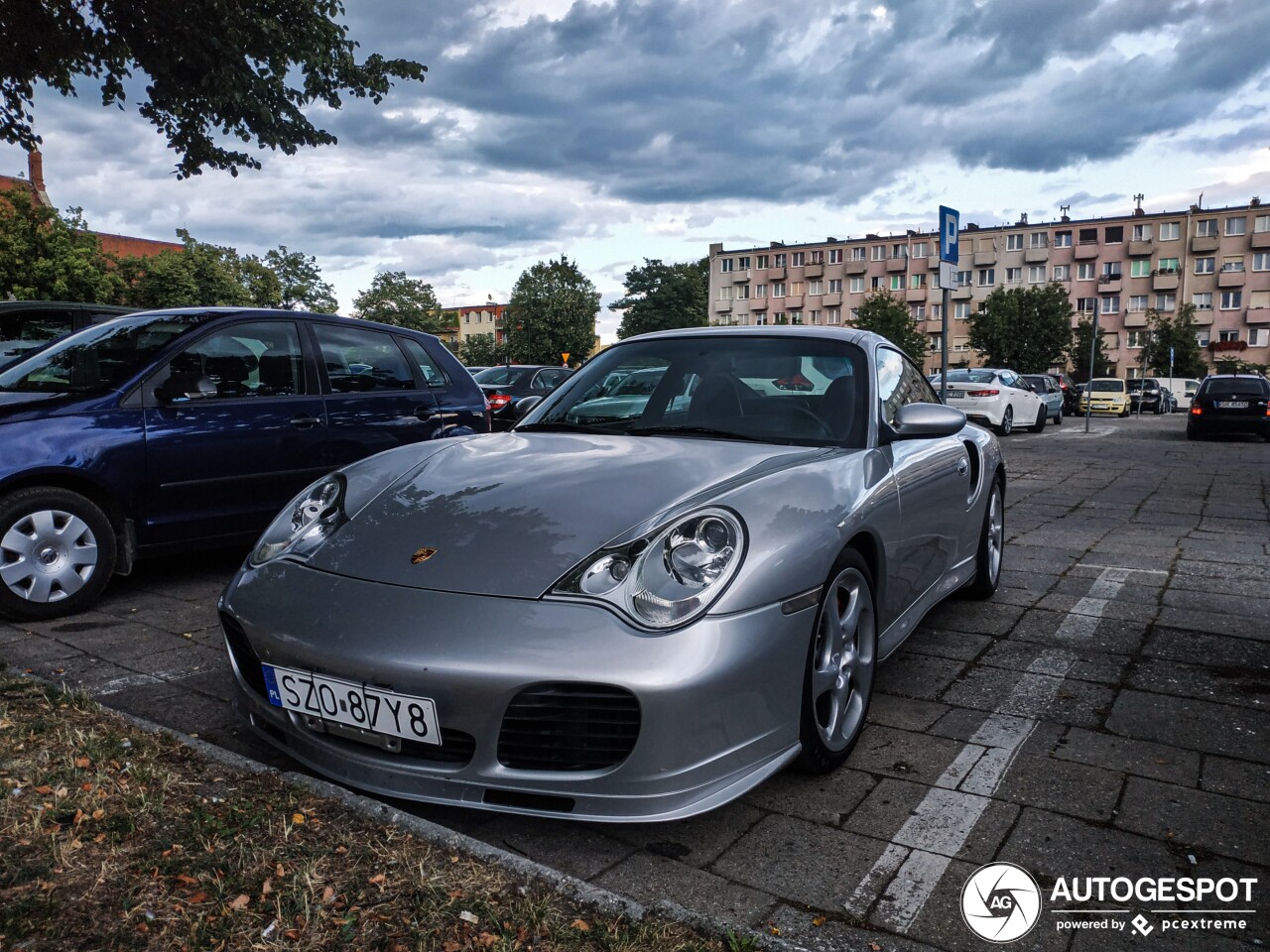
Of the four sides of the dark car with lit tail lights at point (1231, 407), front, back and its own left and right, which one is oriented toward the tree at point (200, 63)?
back

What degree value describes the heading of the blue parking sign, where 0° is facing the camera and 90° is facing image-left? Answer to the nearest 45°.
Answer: approximately 315°

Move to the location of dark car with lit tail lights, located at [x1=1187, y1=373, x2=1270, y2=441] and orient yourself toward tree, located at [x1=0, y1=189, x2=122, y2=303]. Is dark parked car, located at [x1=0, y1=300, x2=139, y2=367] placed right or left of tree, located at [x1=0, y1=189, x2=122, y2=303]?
left

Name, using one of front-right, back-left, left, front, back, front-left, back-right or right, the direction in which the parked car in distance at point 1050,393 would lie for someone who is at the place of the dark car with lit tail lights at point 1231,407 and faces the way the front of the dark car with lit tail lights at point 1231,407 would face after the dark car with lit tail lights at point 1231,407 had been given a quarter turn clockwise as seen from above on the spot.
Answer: back-left

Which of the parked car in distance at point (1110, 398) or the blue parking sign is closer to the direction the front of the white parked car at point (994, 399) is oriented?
the parked car in distance

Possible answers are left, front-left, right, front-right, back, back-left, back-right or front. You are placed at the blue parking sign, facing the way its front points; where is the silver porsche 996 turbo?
front-right

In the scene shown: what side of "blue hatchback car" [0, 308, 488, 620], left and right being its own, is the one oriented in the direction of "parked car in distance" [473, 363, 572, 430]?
back

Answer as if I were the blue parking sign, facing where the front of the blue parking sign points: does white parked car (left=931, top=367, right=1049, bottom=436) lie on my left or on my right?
on my left

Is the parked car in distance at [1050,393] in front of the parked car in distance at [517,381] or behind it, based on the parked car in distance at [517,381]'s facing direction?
in front

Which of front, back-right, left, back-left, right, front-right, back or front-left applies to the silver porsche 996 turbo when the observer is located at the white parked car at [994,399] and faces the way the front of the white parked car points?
back-right

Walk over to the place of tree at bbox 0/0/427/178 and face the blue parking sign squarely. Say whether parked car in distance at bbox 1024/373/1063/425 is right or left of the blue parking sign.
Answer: left

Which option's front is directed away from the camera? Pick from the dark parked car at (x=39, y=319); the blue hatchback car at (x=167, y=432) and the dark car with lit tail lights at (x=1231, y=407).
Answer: the dark car with lit tail lights at (x=1231, y=407)

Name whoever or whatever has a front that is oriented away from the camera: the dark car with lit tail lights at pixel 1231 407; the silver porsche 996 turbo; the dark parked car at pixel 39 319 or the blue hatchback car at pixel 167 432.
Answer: the dark car with lit tail lights at pixel 1231 407

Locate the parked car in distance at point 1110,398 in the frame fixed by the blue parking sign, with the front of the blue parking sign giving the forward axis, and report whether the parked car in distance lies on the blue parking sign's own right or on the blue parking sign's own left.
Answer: on the blue parking sign's own left

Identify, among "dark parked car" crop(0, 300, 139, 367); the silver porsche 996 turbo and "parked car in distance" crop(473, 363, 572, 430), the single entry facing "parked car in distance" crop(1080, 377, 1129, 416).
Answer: "parked car in distance" crop(473, 363, 572, 430)

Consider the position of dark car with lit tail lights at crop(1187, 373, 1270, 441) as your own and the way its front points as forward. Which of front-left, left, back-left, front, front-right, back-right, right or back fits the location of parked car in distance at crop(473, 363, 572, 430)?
back-left

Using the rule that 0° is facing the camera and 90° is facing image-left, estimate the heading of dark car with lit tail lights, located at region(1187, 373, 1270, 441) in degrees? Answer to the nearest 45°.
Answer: approximately 180°
